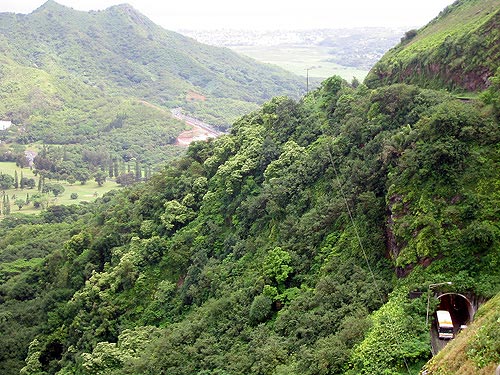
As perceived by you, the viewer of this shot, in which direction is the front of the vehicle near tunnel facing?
facing the viewer
